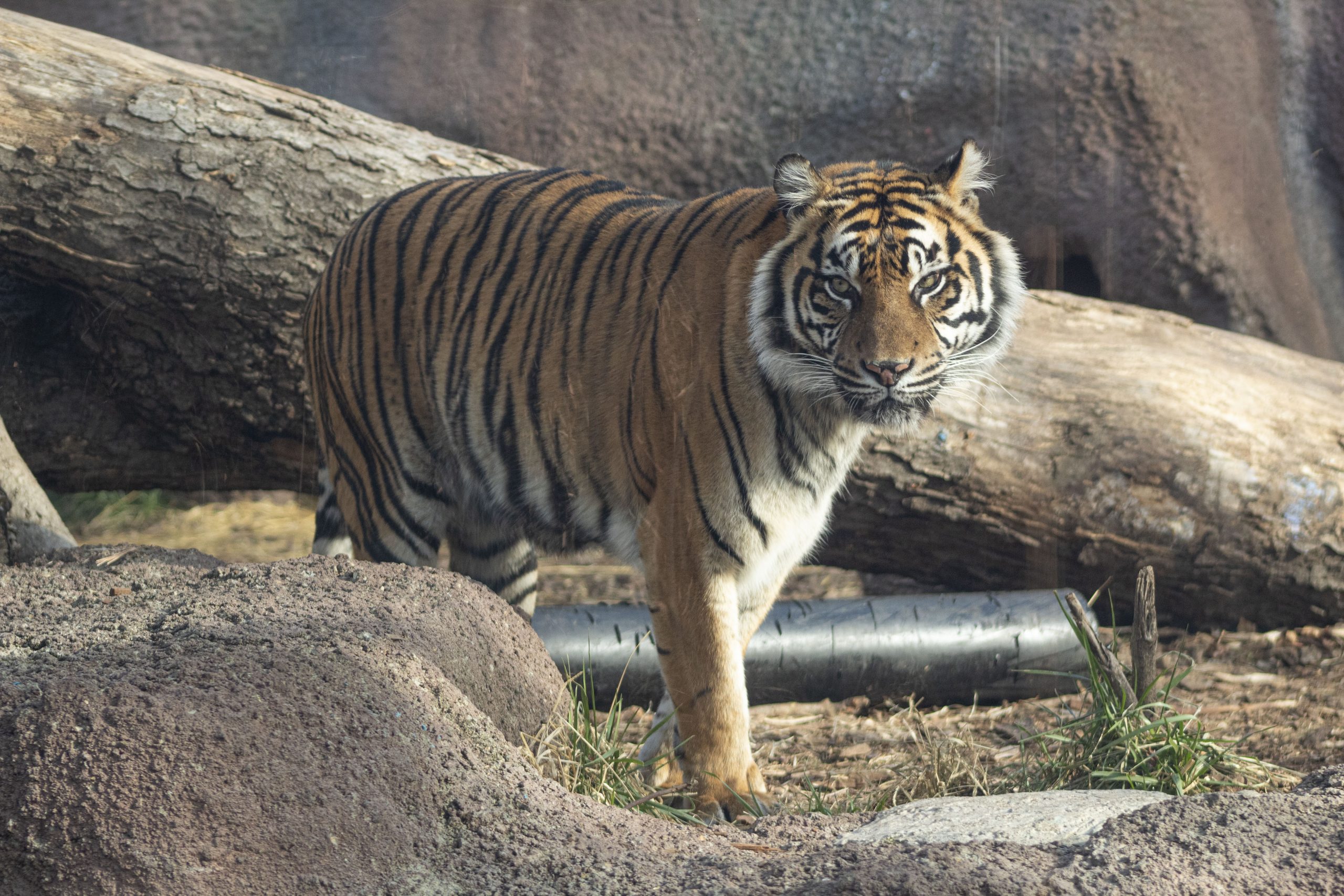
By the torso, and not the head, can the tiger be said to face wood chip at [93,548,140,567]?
no

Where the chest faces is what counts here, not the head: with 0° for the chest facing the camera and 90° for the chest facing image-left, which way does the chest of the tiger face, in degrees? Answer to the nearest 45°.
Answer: approximately 315°

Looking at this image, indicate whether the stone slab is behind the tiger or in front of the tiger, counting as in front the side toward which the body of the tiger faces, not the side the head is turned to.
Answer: in front

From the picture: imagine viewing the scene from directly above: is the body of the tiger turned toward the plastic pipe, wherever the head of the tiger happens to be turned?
no

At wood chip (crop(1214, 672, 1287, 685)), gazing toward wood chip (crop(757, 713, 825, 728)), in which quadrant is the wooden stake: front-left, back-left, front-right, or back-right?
front-left

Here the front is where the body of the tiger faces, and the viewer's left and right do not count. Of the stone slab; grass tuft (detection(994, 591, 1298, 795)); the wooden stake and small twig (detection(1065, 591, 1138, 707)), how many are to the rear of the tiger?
0

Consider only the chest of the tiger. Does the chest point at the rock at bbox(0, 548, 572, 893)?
no

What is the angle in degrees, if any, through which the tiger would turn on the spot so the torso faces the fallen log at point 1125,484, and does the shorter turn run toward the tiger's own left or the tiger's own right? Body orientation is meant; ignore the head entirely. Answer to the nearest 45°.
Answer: approximately 90° to the tiger's own left

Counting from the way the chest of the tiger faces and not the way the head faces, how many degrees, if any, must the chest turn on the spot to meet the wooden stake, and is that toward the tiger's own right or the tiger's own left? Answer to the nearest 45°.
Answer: approximately 45° to the tiger's own left

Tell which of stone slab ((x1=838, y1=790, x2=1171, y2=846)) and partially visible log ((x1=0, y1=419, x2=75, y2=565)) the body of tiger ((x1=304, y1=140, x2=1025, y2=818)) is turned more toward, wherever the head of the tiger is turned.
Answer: the stone slab

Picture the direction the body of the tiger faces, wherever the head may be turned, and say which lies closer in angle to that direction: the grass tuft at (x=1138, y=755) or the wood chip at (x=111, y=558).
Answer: the grass tuft

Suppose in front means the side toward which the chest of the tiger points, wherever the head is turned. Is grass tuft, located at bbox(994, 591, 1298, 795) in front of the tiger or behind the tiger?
in front
